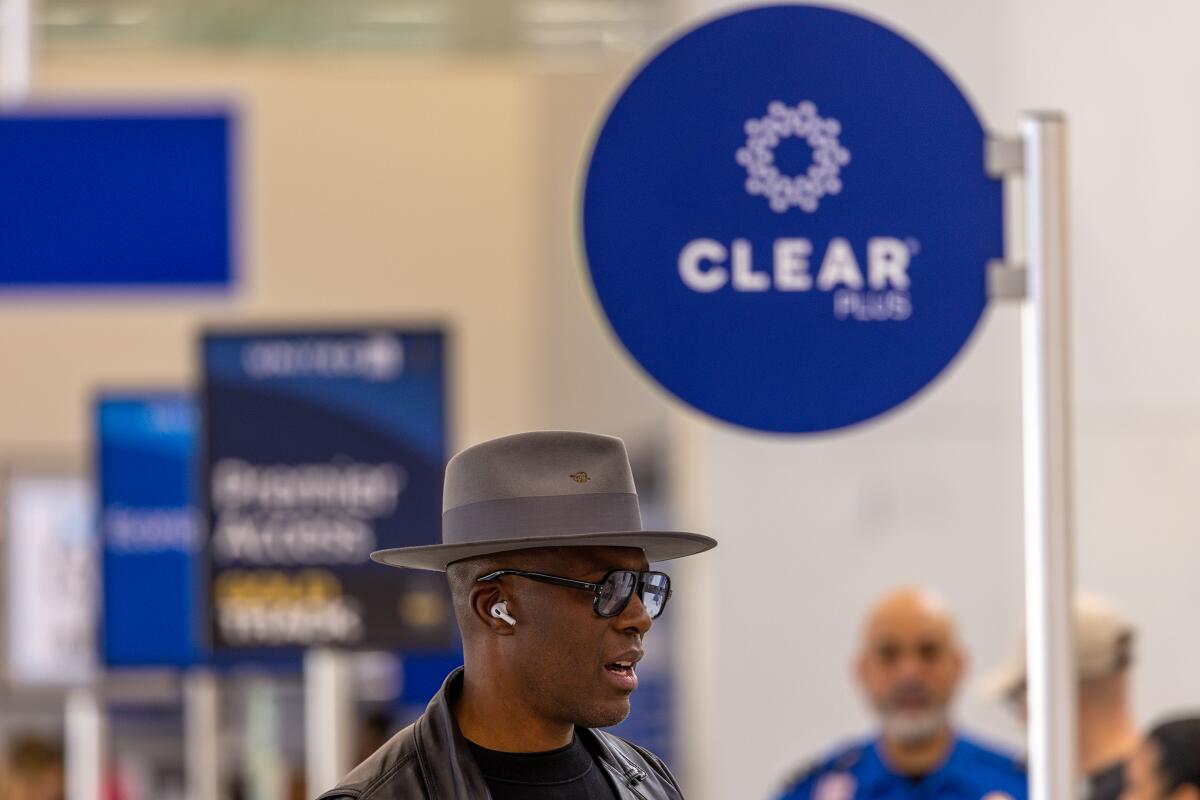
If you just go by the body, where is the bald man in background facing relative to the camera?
toward the camera

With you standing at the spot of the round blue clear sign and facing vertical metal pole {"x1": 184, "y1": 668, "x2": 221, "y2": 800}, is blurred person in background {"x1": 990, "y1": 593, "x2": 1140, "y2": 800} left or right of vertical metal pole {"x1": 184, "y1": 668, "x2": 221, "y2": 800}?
right

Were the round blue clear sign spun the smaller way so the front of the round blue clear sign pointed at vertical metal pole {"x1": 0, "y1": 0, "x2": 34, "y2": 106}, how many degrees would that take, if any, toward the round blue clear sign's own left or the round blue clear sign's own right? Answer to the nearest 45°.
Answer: approximately 135° to the round blue clear sign's own right

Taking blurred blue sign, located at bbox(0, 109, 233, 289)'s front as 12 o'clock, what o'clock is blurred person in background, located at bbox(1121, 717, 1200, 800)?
The blurred person in background is roughly at 11 o'clock from the blurred blue sign.

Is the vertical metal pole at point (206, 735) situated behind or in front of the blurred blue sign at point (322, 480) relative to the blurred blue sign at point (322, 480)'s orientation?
behind

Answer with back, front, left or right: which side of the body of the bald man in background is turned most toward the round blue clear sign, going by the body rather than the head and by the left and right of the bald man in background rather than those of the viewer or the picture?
front

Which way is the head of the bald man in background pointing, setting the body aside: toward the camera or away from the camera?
toward the camera

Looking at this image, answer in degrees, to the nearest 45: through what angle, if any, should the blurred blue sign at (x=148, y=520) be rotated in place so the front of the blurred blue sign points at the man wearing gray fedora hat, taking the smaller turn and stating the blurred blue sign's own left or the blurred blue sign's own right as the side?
0° — it already faces them

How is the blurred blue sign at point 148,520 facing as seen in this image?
toward the camera

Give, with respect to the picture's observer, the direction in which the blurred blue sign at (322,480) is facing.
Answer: facing the viewer

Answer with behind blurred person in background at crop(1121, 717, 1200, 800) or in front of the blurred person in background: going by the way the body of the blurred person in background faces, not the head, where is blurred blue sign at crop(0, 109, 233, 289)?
in front

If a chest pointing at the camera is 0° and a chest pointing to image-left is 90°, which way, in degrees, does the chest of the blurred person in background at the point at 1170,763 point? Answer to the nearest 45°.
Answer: approximately 90°

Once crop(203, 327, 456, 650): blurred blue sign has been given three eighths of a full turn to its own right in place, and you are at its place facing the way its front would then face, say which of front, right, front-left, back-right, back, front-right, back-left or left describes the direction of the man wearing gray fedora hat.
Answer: back-left

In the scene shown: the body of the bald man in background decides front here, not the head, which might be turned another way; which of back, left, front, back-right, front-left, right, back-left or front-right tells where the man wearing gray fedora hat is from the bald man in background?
front

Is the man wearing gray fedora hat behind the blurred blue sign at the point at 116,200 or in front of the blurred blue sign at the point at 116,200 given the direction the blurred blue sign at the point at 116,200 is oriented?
in front

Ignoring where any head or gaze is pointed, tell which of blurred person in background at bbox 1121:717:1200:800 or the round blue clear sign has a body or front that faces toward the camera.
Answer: the round blue clear sign
